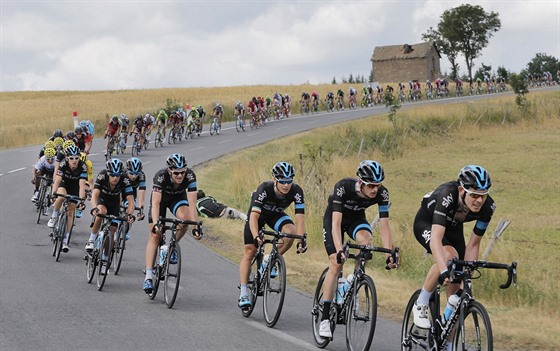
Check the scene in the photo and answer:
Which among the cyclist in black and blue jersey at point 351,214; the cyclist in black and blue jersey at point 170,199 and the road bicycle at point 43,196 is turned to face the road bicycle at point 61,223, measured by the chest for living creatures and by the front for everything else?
the road bicycle at point 43,196

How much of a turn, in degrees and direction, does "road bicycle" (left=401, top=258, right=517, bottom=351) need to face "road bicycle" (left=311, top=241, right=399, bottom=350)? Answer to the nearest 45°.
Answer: approximately 180°

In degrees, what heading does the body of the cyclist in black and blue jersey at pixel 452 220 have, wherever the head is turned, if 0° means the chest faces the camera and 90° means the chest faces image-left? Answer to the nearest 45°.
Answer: approximately 315°

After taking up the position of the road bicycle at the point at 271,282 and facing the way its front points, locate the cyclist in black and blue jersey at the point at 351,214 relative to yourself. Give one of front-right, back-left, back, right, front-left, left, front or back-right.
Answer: front

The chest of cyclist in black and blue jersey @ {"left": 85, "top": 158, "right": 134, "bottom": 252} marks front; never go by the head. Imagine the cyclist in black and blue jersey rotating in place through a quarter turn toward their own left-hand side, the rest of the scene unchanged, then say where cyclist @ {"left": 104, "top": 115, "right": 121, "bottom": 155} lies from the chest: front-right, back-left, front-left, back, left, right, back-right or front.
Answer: left

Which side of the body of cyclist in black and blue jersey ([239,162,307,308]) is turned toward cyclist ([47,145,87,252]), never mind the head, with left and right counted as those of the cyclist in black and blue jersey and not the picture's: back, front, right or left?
back

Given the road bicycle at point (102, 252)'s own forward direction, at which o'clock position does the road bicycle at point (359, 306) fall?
the road bicycle at point (359, 306) is roughly at 11 o'clock from the road bicycle at point (102, 252).

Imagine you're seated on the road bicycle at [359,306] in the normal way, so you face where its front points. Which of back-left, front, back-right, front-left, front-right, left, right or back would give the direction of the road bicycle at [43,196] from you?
back

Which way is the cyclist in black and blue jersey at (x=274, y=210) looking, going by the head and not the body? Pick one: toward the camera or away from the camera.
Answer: toward the camera

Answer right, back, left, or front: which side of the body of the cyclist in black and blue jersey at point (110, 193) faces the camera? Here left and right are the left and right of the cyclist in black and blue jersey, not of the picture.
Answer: front

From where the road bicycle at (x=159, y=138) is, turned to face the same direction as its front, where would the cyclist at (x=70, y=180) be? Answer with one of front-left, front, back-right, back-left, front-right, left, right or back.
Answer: front-left

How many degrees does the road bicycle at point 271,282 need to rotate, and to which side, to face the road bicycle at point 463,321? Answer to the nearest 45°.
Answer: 0° — it already faces it

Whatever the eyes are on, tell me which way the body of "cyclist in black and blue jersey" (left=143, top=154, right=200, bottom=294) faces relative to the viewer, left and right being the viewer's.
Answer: facing the viewer and to the right of the viewer

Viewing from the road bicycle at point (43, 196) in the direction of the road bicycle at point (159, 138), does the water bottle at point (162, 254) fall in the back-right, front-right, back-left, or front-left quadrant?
back-right

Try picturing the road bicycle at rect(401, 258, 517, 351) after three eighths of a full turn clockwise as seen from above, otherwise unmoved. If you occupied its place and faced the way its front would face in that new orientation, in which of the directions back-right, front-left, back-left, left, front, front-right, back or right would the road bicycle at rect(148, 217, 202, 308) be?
front-right

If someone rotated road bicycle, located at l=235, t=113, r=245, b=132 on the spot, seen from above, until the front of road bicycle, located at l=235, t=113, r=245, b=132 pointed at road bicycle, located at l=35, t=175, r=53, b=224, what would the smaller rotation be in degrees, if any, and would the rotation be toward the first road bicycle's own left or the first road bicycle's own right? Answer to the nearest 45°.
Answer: approximately 45° to the first road bicycle's own left
